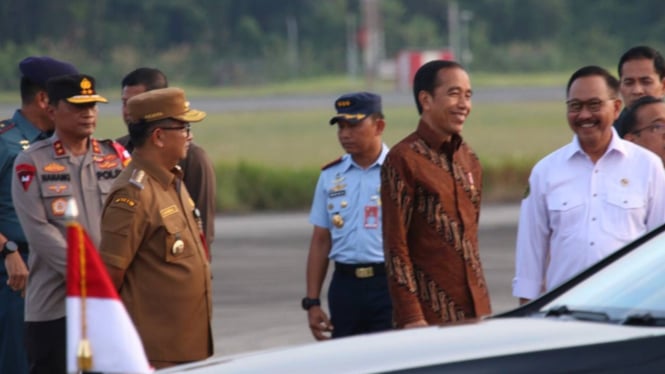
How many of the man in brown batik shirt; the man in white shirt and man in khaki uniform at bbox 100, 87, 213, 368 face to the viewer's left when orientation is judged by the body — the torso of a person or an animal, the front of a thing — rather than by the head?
0

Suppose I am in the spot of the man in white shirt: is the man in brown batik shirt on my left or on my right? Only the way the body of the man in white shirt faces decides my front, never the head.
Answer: on my right

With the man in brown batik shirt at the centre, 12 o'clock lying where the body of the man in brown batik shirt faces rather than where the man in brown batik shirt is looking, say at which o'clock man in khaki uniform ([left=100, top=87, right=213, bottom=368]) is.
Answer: The man in khaki uniform is roughly at 4 o'clock from the man in brown batik shirt.

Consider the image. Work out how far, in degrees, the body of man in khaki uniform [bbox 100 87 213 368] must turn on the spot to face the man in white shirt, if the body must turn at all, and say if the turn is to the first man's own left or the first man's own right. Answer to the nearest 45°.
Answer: approximately 45° to the first man's own left

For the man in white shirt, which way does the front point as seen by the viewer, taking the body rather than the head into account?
toward the camera

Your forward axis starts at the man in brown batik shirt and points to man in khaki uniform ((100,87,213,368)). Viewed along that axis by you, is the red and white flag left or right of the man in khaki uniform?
left

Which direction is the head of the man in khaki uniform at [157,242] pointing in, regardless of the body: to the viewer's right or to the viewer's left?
to the viewer's right

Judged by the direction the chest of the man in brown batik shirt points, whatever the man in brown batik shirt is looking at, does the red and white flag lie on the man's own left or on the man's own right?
on the man's own right

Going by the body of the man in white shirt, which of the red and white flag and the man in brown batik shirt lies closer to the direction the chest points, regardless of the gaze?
the red and white flag

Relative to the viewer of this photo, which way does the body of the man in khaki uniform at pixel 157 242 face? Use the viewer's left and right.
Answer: facing the viewer and to the right of the viewer

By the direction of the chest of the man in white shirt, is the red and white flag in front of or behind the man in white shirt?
in front

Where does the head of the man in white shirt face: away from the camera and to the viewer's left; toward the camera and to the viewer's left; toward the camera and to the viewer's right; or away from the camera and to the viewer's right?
toward the camera and to the viewer's left
